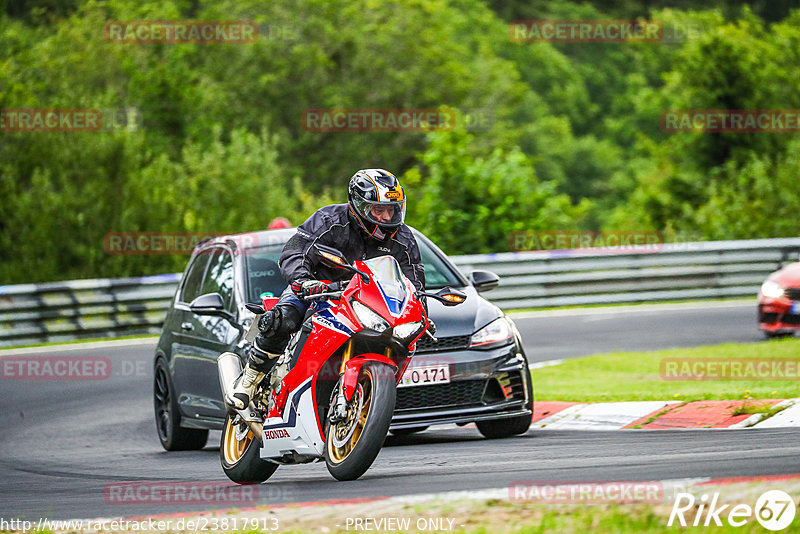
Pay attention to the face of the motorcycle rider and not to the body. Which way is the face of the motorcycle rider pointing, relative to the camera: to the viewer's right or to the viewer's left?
to the viewer's right

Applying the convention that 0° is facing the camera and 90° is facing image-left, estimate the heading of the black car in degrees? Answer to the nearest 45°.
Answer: approximately 315°

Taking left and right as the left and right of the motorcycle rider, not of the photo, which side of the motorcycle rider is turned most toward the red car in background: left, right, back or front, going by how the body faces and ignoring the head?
left

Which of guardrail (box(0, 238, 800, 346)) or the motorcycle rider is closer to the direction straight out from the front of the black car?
the motorcycle rider

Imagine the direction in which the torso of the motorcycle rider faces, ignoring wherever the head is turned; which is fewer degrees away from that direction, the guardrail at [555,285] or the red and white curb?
the red and white curb

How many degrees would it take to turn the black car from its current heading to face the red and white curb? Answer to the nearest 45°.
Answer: approximately 45° to its left
